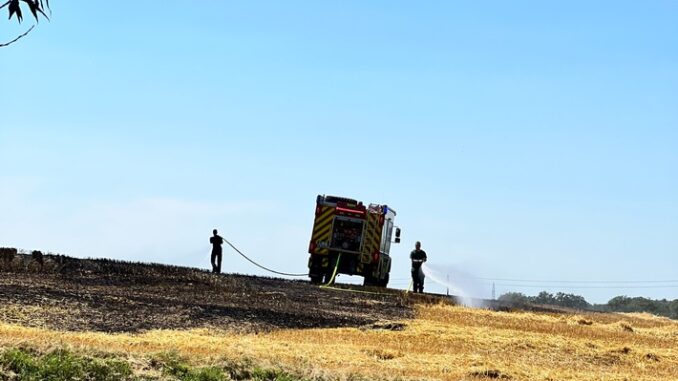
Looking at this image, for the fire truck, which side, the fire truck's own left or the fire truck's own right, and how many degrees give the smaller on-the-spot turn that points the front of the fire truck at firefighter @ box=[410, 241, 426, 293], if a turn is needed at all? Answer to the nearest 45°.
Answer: approximately 135° to the fire truck's own right

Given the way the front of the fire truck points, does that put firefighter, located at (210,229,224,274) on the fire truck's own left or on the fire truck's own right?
on the fire truck's own left

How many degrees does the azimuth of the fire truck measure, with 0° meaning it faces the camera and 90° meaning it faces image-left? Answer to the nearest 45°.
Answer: approximately 180°
